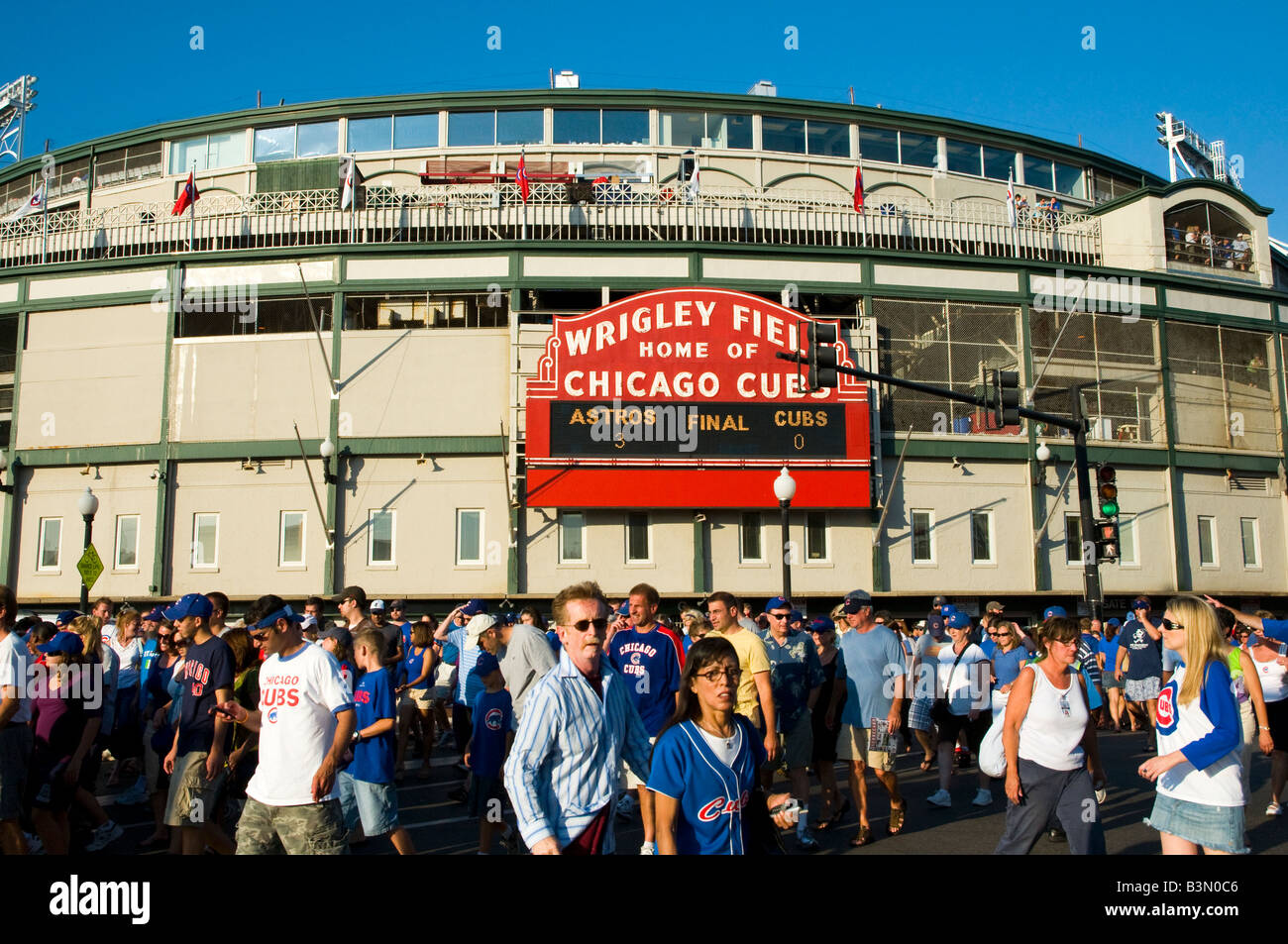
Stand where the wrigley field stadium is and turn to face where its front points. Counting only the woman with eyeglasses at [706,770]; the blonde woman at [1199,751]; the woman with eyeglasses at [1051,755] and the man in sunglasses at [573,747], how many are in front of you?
4

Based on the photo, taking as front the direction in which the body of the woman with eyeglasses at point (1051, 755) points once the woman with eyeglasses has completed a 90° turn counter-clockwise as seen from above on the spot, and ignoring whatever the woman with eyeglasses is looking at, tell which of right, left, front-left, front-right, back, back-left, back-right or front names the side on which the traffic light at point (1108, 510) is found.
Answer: front-left

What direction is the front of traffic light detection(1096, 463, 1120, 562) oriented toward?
toward the camera

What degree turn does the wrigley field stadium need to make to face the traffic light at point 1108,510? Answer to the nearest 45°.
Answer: approximately 45° to its left

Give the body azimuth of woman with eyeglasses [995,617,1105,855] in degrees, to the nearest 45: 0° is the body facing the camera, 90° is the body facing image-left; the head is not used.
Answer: approximately 315°

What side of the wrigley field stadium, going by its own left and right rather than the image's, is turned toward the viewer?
front

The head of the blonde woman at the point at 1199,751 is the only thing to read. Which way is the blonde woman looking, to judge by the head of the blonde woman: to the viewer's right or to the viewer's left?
to the viewer's left

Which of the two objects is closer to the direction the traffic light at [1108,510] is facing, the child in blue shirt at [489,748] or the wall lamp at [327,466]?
the child in blue shirt

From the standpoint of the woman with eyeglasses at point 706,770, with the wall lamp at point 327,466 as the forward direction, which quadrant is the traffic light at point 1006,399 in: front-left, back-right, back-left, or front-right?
front-right

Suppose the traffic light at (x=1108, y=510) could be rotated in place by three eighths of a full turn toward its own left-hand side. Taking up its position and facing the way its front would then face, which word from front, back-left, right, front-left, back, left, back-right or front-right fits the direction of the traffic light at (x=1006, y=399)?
back

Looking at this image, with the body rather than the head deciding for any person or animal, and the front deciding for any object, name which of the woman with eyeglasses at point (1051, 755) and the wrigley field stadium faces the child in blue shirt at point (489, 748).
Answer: the wrigley field stadium

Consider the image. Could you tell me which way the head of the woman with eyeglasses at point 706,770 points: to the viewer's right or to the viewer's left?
to the viewer's right

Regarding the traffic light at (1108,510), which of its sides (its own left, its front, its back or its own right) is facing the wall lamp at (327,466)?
right

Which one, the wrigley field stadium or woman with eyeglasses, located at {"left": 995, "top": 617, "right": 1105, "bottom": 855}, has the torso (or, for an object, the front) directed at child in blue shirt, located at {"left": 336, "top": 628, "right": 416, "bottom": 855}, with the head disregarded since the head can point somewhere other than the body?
the wrigley field stadium

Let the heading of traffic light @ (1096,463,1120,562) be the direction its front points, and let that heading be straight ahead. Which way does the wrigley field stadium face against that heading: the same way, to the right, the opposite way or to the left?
the same way
